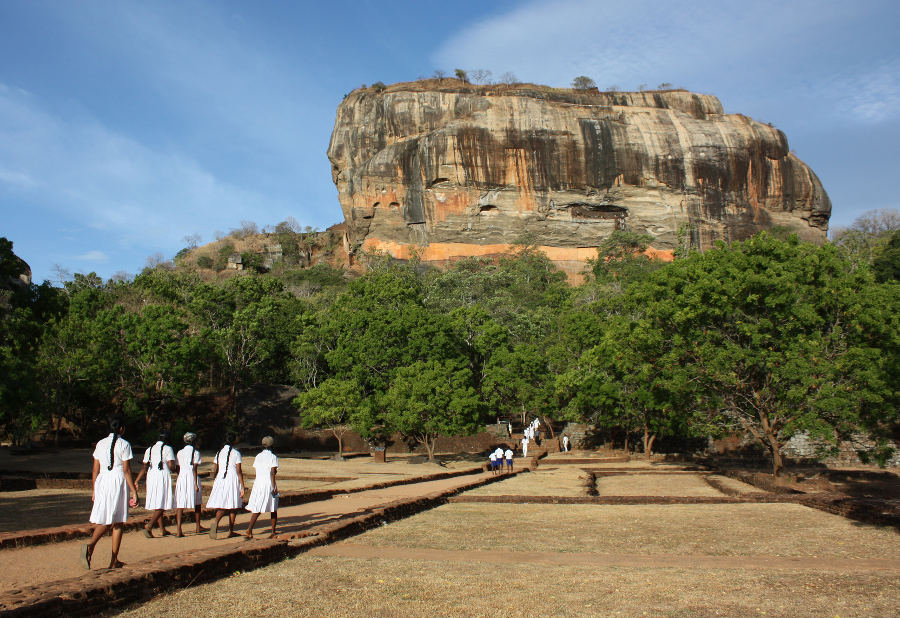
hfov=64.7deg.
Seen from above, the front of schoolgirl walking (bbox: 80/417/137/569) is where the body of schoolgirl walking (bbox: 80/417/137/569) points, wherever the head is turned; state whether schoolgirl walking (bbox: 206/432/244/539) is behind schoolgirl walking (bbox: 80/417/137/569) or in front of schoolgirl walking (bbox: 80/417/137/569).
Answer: in front

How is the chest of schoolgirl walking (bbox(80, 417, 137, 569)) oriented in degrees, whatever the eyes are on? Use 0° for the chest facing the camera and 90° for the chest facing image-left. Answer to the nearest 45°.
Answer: approximately 225°

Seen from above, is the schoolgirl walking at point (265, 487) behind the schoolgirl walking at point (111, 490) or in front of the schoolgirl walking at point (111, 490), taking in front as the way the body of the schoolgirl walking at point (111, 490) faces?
in front

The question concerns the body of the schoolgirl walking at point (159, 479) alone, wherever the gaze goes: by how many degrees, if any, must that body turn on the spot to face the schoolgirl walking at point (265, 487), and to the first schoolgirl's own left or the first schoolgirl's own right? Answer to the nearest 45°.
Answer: approximately 45° to the first schoolgirl's own right

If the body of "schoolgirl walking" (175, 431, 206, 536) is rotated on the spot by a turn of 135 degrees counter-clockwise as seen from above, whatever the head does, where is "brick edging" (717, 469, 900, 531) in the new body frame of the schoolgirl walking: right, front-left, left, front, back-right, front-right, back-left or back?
back

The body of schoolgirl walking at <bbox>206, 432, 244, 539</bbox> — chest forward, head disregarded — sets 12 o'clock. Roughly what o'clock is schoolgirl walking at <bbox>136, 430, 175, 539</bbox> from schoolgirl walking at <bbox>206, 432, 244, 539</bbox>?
schoolgirl walking at <bbox>136, 430, 175, 539</bbox> is roughly at 8 o'clock from schoolgirl walking at <bbox>206, 432, 244, 539</bbox>.

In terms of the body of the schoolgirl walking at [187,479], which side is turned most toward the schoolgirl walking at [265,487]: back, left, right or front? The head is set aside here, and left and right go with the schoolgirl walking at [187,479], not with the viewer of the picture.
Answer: right

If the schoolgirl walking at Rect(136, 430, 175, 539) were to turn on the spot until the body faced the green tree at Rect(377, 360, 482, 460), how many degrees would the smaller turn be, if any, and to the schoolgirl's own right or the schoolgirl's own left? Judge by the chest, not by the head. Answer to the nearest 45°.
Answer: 0° — they already face it

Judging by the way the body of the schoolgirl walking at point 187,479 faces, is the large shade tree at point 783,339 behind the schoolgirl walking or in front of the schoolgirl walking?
in front

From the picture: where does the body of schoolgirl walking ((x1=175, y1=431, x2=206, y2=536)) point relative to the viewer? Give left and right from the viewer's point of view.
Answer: facing away from the viewer and to the right of the viewer

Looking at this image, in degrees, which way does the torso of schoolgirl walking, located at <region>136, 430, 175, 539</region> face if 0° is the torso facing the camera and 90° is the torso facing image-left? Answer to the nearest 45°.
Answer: approximately 225°

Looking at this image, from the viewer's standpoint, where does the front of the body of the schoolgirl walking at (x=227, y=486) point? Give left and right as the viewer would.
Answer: facing away from the viewer and to the right of the viewer
